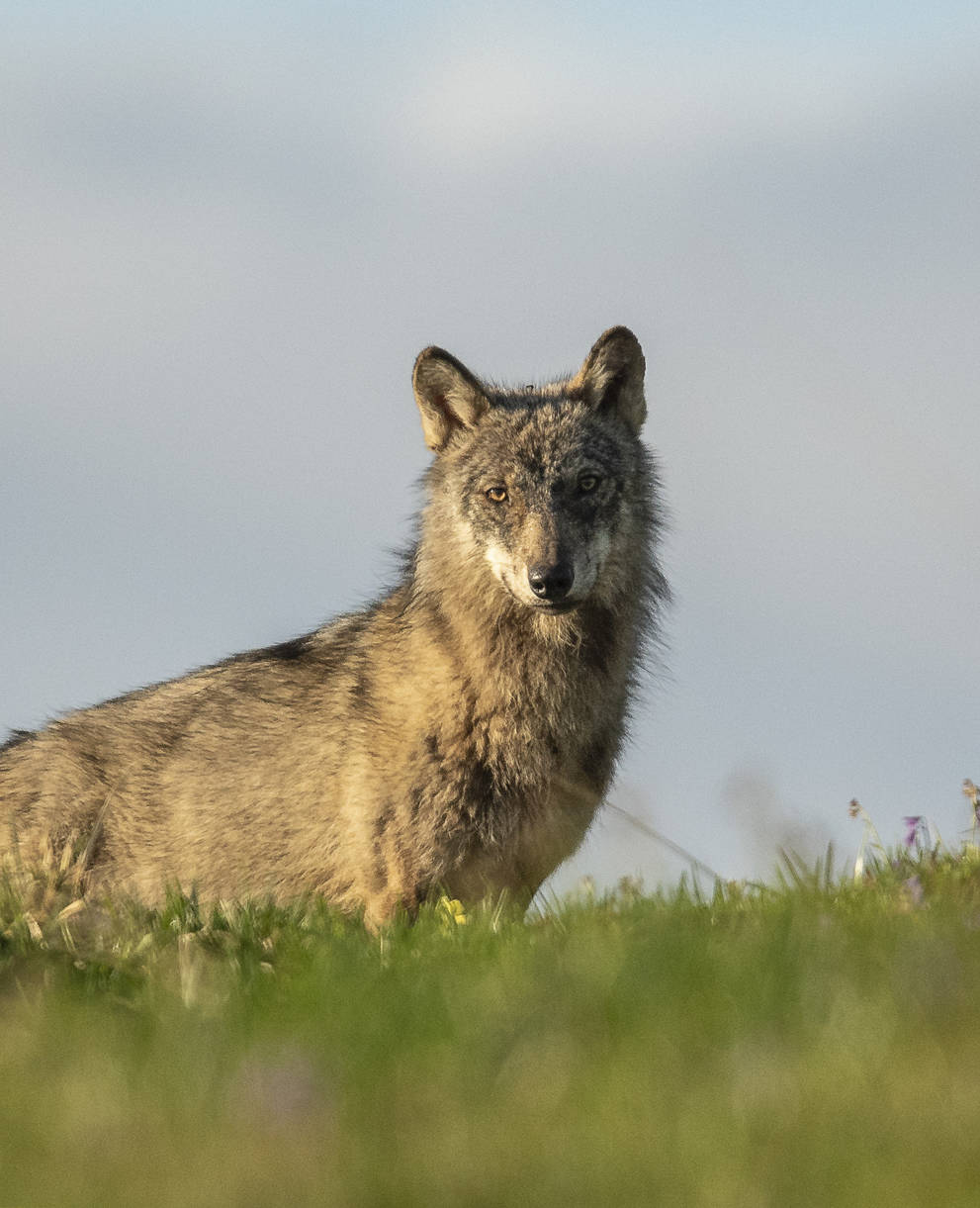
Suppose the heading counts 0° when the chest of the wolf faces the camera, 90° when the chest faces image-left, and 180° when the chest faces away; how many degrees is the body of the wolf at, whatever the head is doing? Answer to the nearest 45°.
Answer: approximately 315°
